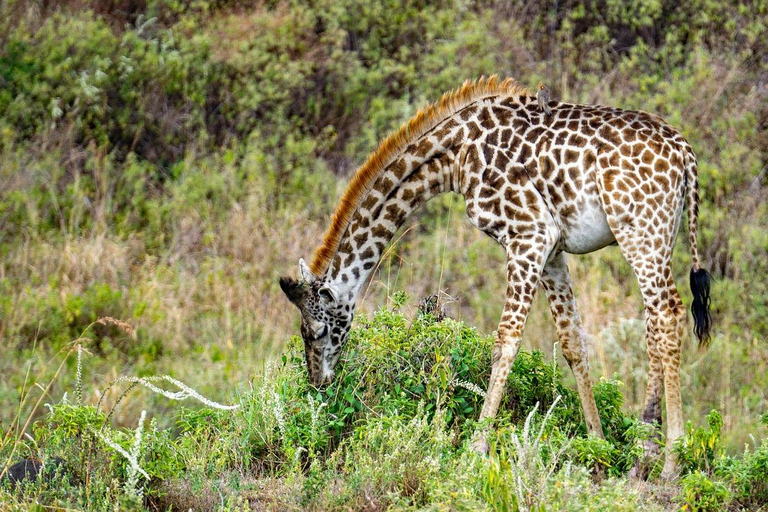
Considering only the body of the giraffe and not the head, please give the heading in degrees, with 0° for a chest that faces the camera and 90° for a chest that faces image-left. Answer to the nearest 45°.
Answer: approximately 90°
